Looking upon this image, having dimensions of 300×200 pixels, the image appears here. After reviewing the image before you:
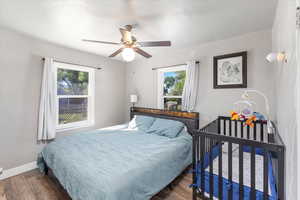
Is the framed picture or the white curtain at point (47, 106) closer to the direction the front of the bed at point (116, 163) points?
the white curtain

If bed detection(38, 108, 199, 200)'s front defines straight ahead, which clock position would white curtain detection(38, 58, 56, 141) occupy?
The white curtain is roughly at 3 o'clock from the bed.

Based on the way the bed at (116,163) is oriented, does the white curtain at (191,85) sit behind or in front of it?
behind

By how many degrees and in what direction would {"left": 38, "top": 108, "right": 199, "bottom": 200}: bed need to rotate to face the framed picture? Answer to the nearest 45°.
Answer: approximately 135° to its left

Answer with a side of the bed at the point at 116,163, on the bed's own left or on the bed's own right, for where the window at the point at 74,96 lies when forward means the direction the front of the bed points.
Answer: on the bed's own right

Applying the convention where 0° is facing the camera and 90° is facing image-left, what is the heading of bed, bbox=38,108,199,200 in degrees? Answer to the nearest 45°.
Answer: approximately 45°

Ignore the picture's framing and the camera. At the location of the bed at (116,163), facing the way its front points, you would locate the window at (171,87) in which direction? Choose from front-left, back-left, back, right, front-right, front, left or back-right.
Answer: back
